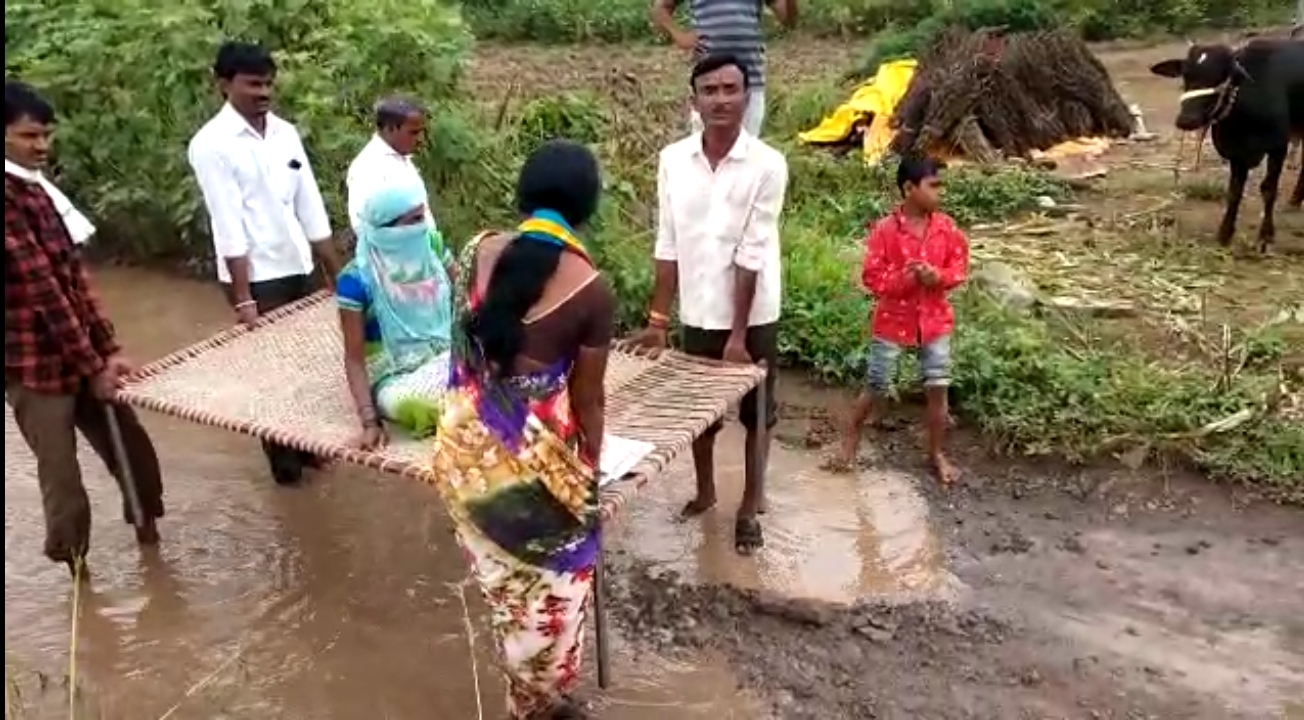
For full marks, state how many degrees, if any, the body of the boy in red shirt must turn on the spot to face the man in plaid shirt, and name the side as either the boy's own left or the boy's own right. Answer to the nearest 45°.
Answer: approximately 45° to the boy's own right

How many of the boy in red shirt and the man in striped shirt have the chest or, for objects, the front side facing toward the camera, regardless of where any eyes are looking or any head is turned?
2

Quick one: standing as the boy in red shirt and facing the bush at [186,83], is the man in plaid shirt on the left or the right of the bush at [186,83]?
left

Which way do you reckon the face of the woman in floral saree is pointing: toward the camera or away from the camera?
away from the camera

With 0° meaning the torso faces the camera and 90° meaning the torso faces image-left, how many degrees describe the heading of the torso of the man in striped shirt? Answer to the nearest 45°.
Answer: approximately 0°

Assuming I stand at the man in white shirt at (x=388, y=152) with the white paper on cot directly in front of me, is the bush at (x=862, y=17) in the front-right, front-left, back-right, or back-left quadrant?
back-left

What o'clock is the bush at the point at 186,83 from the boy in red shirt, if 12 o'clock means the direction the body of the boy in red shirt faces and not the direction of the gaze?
The bush is roughly at 4 o'clock from the boy in red shirt.

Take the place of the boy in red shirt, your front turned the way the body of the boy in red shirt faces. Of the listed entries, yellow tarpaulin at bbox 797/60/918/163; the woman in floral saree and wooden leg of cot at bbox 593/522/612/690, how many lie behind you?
1
